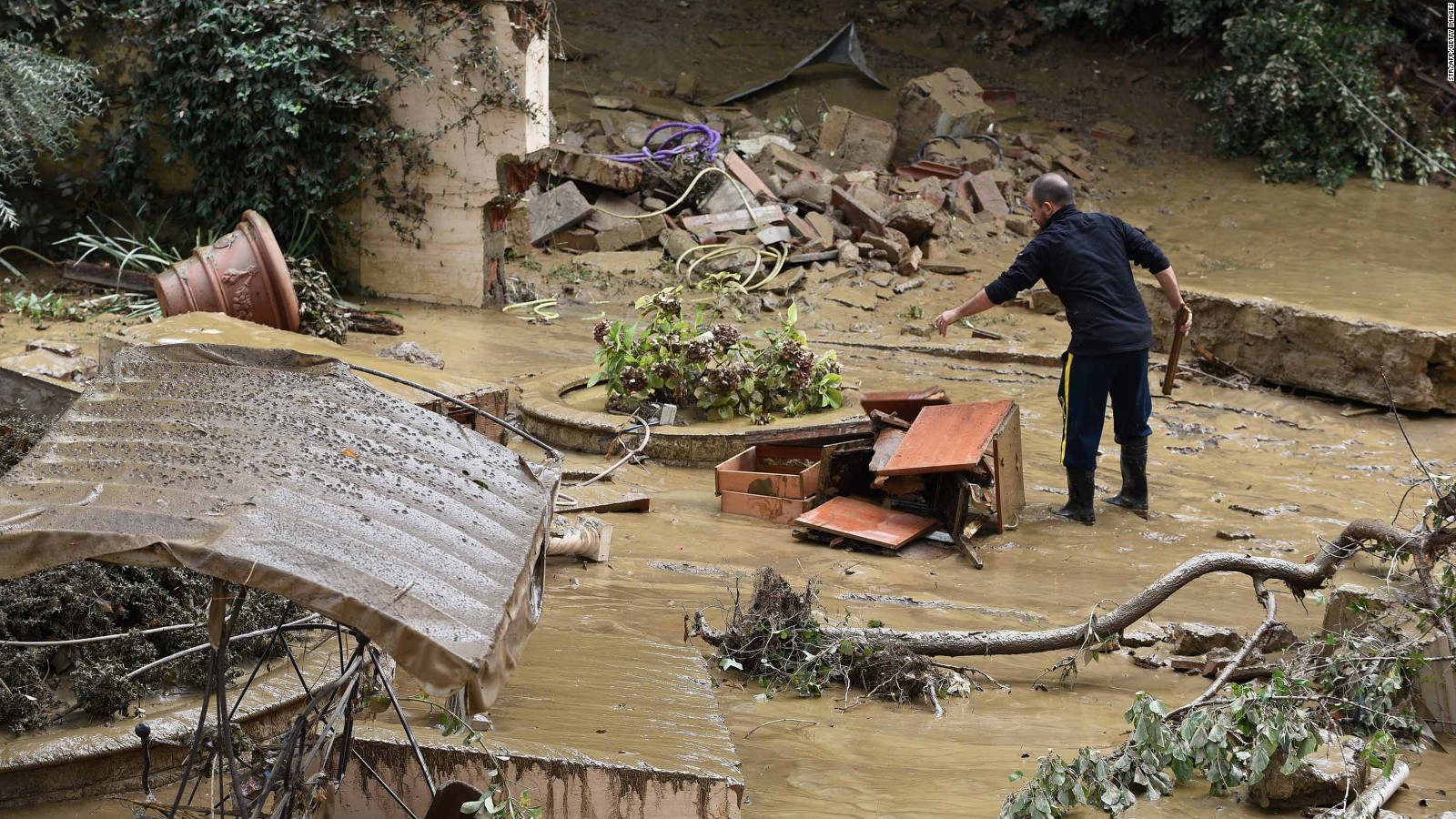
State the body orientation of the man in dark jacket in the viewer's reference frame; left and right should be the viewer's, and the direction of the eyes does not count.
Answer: facing away from the viewer and to the left of the viewer

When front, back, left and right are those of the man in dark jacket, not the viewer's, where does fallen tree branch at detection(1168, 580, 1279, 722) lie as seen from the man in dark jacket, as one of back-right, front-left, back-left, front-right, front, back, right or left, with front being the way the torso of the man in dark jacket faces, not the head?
back-left

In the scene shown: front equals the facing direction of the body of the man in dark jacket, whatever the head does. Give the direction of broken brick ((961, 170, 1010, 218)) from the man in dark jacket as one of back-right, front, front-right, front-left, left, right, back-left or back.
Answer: front-right

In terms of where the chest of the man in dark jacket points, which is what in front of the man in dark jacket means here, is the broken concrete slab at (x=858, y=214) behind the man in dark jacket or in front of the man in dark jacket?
in front

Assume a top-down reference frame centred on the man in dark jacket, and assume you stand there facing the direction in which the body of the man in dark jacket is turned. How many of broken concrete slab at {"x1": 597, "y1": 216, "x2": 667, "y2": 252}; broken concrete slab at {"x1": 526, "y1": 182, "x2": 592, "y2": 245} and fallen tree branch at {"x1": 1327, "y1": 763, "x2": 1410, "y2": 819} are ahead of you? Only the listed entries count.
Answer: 2

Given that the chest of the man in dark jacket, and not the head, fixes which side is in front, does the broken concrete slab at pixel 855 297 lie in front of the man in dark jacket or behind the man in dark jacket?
in front

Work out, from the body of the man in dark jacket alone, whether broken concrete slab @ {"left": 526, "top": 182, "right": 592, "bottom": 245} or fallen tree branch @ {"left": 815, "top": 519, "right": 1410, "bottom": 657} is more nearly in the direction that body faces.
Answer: the broken concrete slab

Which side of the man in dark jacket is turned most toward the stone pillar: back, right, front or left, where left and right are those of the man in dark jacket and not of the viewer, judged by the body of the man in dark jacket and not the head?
front

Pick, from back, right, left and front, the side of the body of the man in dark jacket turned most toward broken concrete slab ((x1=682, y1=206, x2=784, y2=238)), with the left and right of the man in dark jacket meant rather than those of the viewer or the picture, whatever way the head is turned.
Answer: front

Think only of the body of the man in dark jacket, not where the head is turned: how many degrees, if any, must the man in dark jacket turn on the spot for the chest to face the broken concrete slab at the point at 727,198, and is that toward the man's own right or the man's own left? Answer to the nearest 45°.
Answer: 0° — they already face it

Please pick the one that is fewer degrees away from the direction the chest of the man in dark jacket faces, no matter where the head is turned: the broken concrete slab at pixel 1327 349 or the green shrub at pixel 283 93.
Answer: the green shrub

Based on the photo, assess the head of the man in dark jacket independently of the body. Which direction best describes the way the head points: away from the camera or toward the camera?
away from the camera
